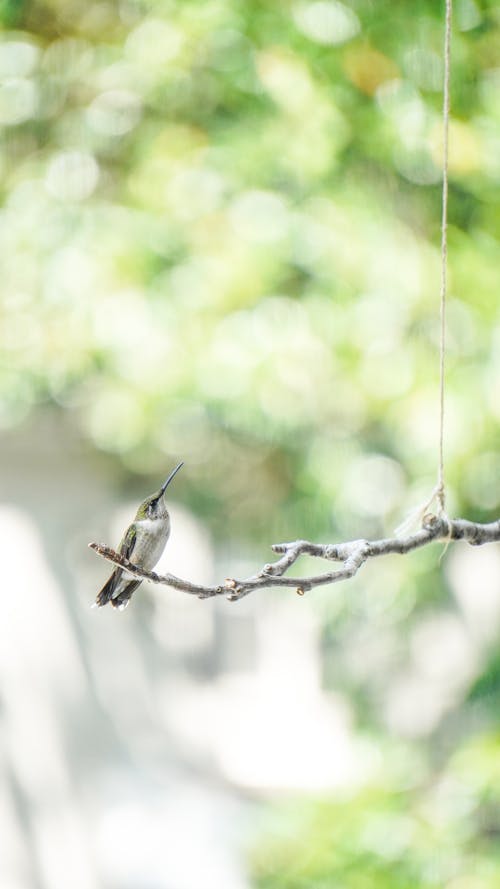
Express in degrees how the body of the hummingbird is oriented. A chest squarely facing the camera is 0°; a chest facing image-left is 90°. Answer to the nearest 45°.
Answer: approximately 315°
